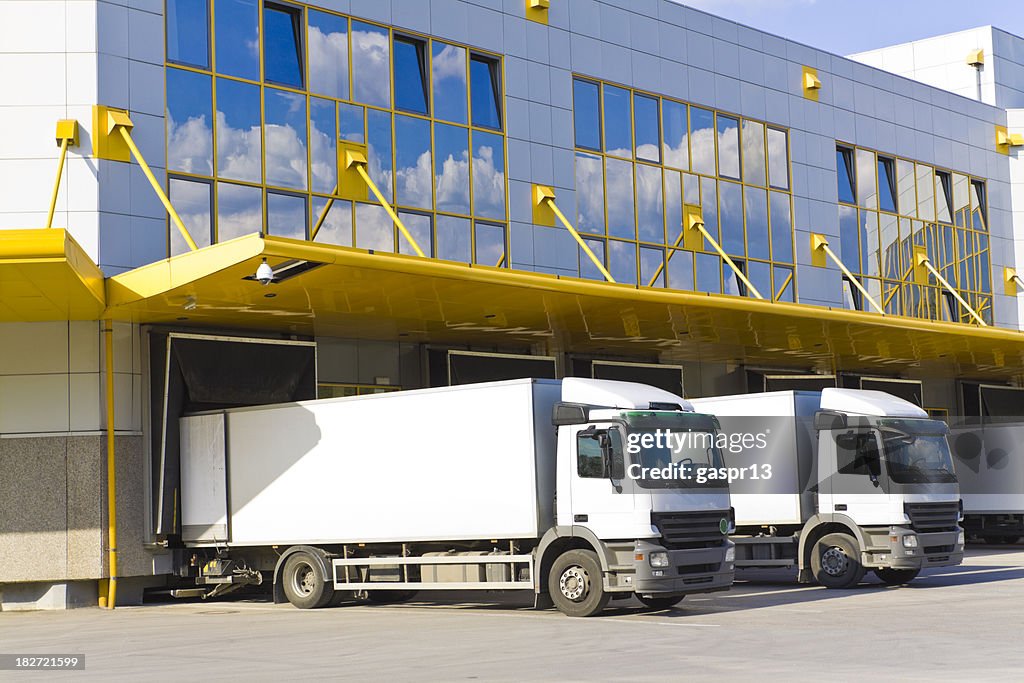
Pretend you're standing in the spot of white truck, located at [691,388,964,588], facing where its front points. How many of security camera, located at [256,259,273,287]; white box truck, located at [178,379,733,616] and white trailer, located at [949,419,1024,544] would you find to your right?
2

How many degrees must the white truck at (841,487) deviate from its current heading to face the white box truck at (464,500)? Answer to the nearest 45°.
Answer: approximately 90° to its right

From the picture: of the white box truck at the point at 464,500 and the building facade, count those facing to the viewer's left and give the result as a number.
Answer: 0

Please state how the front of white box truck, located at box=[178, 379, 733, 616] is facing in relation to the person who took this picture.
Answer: facing the viewer and to the right of the viewer

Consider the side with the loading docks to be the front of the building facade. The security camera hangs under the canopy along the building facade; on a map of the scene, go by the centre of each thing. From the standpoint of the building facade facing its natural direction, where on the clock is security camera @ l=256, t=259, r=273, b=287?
The security camera is roughly at 2 o'clock from the building facade.

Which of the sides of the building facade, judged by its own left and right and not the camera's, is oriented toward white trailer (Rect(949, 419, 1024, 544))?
left

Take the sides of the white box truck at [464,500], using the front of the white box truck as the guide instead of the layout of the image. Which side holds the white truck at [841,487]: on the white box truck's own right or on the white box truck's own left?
on the white box truck's own left

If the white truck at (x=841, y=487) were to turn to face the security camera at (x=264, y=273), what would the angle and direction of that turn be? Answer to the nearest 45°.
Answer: approximately 90° to its right

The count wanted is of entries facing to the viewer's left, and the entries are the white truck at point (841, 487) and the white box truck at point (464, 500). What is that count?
0

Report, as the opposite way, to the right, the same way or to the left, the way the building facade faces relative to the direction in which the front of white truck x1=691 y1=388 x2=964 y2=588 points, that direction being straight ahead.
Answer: the same way

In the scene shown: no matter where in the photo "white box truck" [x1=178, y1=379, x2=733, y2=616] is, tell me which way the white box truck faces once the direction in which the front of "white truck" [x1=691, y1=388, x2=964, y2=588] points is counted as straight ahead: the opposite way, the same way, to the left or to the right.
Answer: the same way

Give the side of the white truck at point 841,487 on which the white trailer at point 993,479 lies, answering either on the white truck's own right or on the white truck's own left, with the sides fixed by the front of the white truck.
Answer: on the white truck's own left
